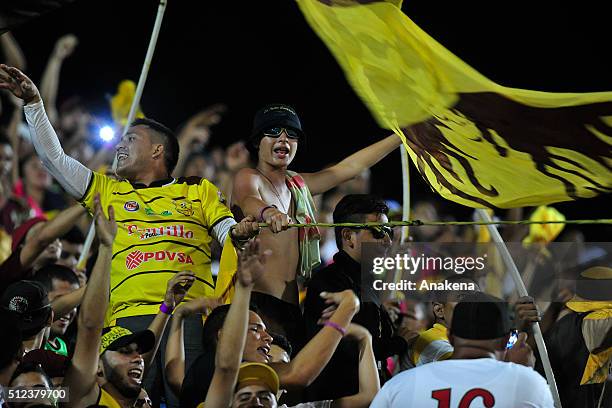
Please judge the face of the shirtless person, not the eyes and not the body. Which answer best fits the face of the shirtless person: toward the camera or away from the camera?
toward the camera

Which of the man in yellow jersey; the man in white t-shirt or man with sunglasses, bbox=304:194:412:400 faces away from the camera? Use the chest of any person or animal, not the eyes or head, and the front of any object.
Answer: the man in white t-shirt

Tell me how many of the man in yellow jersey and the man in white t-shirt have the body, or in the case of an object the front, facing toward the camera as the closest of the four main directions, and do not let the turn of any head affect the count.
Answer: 1

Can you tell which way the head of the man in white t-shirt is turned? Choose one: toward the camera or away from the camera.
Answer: away from the camera

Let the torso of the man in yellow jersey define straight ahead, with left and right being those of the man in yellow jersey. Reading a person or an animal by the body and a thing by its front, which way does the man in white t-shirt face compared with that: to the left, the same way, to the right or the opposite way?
the opposite way

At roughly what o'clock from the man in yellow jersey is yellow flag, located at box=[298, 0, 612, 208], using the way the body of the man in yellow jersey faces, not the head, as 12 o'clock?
The yellow flag is roughly at 10 o'clock from the man in yellow jersey.

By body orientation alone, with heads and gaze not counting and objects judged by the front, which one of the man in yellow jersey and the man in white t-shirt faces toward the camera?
the man in yellow jersey

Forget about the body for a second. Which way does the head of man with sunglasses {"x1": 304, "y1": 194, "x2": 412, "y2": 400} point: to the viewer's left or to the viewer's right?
to the viewer's right

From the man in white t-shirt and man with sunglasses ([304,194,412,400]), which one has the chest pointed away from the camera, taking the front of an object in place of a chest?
the man in white t-shirt

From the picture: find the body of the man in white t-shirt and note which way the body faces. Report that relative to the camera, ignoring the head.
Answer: away from the camera

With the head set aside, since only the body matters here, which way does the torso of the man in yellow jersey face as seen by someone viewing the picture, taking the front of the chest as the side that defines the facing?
toward the camera

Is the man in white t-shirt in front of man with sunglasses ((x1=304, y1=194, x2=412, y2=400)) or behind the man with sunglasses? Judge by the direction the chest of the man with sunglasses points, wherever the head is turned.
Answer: in front
